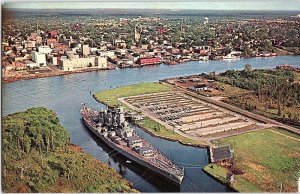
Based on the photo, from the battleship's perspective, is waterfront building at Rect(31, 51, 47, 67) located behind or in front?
behind

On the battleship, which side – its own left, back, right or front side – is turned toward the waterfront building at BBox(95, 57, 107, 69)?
back

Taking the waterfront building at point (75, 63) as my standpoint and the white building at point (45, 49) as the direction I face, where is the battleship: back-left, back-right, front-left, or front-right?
back-left

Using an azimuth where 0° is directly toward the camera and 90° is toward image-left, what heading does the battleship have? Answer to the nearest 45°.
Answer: approximately 315°

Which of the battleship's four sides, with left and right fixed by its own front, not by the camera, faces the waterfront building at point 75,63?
back

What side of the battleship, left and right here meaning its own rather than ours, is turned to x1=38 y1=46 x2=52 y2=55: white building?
back
